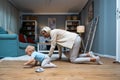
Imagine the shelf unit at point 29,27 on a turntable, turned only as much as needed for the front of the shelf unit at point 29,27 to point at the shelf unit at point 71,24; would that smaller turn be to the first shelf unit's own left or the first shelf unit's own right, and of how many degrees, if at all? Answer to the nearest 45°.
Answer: approximately 90° to the first shelf unit's own left

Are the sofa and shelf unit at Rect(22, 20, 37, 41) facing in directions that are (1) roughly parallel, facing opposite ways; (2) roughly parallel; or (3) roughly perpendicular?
roughly perpendicular

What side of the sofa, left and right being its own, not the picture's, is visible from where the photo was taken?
right

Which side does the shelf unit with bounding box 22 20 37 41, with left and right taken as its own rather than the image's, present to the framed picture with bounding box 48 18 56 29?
left

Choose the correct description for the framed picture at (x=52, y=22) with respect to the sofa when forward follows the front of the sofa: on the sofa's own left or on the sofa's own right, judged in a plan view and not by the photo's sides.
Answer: on the sofa's own left

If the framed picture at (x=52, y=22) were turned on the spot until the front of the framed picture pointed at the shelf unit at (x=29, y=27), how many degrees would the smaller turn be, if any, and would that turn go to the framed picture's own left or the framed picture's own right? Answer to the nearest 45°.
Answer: approximately 90° to the framed picture's own right

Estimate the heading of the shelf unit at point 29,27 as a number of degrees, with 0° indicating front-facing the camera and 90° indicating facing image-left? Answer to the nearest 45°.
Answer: approximately 0°

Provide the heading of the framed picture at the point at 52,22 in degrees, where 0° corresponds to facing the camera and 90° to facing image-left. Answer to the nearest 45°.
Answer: approximately 0°
